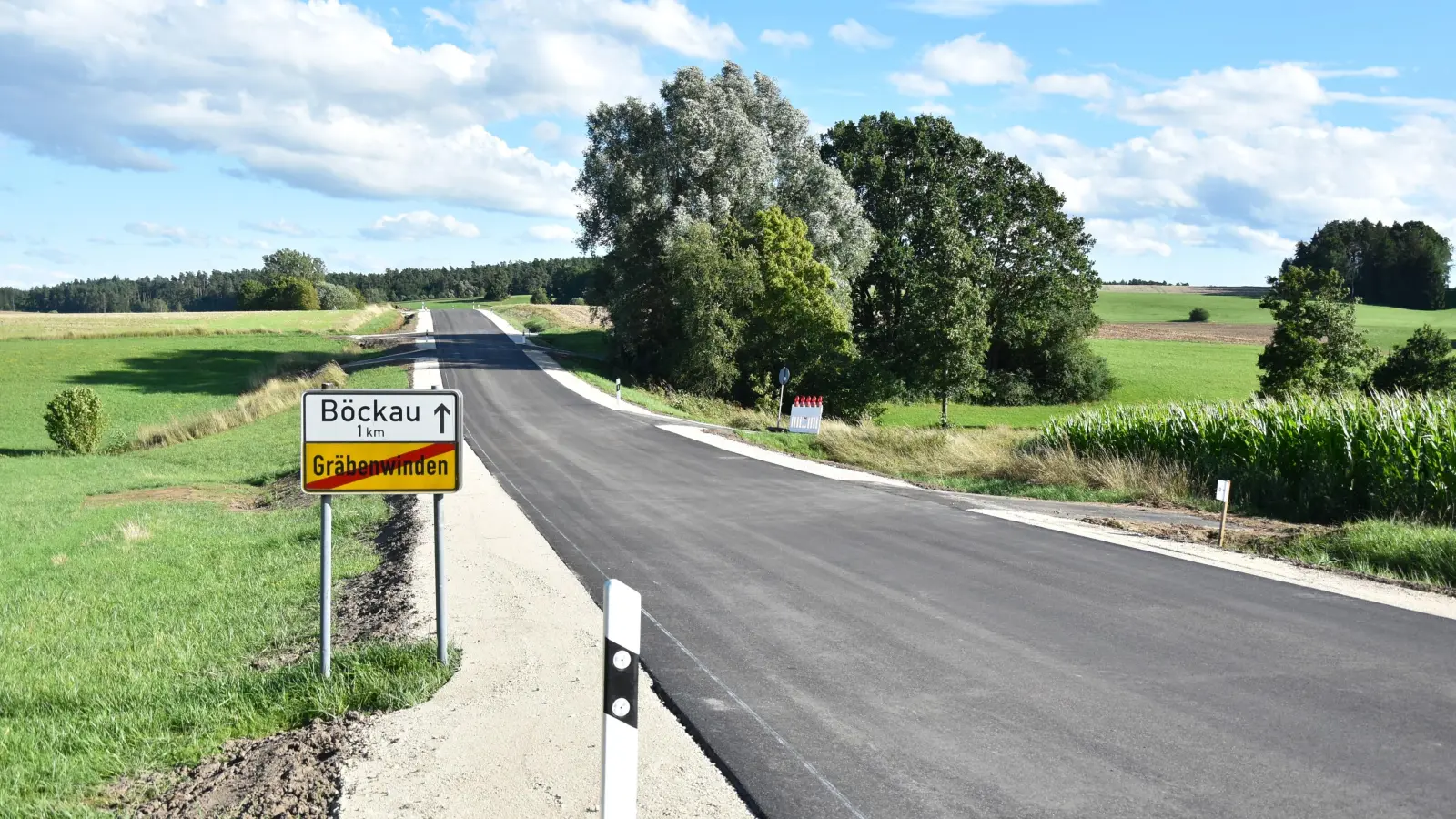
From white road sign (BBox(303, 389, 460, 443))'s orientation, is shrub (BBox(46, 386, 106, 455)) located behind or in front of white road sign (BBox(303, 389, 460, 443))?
behind

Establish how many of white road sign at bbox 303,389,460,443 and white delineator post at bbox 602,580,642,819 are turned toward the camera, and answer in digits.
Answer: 2

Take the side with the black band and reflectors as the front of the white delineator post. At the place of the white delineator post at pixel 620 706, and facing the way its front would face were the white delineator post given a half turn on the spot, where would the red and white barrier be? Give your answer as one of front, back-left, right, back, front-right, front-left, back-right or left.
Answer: front

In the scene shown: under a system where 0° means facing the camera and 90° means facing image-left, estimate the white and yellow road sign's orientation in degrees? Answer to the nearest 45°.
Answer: approximately 0°

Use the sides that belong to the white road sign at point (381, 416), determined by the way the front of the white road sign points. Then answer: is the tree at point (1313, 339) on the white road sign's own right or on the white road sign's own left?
on the white road sign's own left

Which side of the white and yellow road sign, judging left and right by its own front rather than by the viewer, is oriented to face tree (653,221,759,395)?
back

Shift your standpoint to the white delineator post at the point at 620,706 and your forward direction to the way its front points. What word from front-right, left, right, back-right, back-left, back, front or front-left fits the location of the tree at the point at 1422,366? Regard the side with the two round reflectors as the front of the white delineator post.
back-left

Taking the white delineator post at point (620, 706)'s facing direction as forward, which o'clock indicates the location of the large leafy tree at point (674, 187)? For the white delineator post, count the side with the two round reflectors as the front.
The large leafy tree is roughly at 6 o'clock from the white delineator post.

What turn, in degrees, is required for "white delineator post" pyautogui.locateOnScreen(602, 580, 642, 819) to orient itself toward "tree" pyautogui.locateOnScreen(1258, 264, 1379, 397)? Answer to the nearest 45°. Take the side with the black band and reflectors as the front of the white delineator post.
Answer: approximately 135° to its left

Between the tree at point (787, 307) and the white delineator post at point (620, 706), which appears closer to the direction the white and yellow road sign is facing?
the white delineator post

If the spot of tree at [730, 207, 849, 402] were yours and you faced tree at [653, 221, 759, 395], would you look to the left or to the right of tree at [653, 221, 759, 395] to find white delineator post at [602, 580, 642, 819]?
left

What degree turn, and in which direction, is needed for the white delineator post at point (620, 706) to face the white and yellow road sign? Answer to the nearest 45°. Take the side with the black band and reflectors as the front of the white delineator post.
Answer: approximately 135° to its right

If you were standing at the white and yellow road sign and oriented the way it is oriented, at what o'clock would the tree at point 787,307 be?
The tree is roughly at 7 o'clock from the white and yellow road sign.

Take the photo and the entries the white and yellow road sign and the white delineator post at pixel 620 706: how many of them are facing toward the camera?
2
